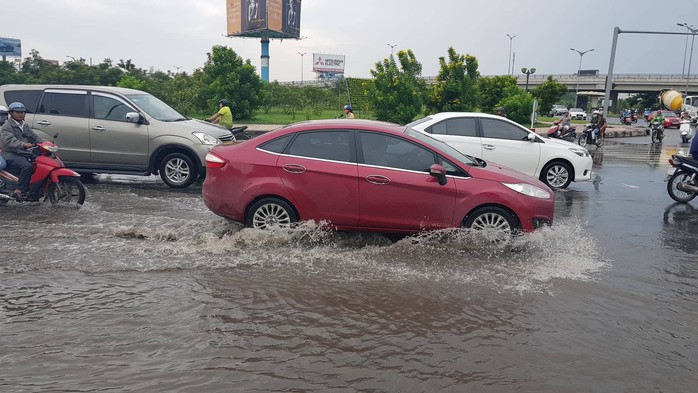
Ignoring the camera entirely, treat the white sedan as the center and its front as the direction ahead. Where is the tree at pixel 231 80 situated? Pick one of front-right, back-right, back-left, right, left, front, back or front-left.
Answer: back-left

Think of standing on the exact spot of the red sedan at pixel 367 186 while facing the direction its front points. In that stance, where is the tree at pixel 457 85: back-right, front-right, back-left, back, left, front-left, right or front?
left

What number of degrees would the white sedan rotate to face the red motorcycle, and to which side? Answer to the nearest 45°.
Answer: approximately 135° to its right

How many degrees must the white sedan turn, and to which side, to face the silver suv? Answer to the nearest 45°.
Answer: approximately 180°

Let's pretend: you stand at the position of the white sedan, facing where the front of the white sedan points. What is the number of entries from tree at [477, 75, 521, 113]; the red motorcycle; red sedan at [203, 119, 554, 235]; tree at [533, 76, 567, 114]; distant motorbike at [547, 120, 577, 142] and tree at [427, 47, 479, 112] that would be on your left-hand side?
4

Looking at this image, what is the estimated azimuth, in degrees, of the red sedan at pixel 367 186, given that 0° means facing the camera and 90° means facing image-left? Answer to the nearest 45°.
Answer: approximately 270°

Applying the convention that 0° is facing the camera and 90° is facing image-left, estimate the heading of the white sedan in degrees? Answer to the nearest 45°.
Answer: approximately 270°

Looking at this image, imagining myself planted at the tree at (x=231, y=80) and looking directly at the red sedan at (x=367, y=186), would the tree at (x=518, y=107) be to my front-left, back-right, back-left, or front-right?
front-left

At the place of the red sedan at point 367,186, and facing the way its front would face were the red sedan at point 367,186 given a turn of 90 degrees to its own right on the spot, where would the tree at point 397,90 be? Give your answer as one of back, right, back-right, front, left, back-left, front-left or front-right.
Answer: back

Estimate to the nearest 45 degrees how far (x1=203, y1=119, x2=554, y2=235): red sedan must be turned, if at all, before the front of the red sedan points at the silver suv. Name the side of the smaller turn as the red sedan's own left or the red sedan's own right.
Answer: approximately 135° to the red sedan's own left

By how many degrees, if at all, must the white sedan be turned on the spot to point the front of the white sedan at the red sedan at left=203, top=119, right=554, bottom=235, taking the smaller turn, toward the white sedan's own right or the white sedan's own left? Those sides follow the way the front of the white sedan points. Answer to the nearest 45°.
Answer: approximately 90° to the white sedan's own right

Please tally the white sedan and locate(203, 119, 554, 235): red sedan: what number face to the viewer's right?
2

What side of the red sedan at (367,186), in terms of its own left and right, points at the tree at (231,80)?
left

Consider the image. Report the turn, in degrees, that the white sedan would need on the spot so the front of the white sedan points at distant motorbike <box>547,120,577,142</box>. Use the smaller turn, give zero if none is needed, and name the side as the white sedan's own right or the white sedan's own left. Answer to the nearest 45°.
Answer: approximately 90° to the white sedan's own left

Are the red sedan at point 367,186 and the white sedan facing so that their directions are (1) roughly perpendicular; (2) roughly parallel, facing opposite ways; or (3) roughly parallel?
roughly parallel
